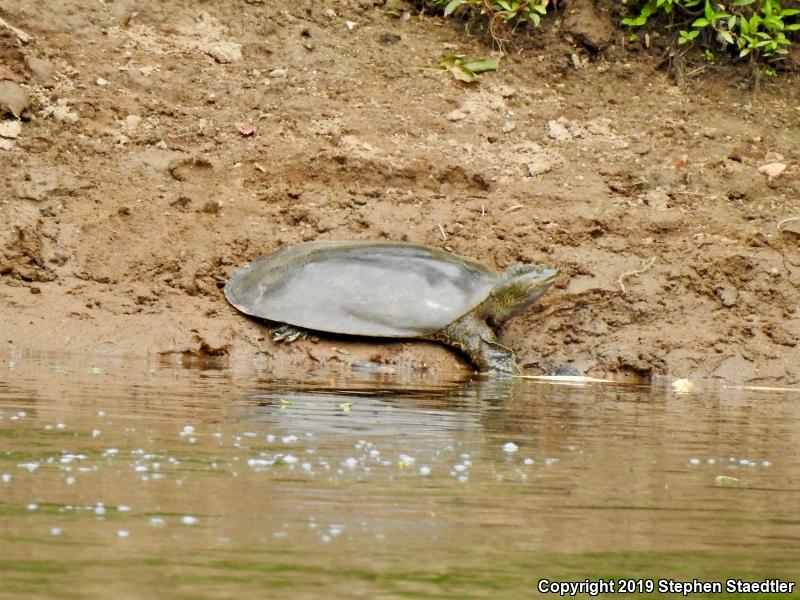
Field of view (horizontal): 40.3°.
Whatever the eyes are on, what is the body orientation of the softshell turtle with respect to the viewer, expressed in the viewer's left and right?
facing to the right of the viewer

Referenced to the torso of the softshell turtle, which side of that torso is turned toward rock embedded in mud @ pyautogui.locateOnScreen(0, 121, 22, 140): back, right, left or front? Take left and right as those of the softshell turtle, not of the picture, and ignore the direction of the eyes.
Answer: back

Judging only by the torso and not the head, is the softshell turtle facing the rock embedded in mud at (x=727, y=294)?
yes

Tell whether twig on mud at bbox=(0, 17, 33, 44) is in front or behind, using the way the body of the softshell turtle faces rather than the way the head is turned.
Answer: behind

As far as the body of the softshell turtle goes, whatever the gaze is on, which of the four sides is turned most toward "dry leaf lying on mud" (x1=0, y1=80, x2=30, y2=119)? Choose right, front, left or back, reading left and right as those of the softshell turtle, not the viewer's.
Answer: back
